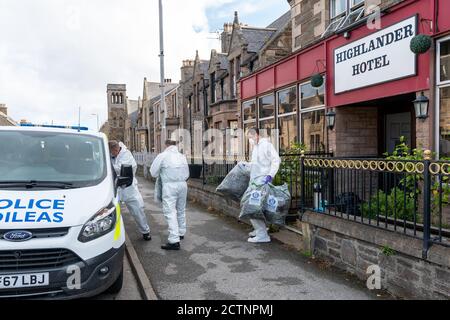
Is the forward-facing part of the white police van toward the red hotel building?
no

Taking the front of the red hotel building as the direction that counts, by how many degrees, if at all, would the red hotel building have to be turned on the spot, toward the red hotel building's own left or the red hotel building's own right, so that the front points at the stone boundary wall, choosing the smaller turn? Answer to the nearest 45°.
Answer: approximately 45° to the red hotel building's own right

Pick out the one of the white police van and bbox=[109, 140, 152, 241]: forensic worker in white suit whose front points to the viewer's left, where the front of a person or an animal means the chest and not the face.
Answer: the forensic worker in white suit

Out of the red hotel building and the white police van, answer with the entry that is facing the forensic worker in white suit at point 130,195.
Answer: the red hotel building

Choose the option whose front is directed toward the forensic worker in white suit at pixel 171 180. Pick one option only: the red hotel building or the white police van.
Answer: the red hotel building

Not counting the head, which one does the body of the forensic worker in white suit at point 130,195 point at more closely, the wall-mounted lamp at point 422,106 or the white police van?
the white police van

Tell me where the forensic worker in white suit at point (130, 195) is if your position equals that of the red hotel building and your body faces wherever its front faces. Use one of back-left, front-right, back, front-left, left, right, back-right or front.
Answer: front

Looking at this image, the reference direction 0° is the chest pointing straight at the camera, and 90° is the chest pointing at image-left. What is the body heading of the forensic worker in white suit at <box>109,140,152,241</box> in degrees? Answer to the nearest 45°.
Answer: approximately 90°

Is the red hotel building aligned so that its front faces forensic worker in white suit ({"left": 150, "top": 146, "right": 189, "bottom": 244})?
yes

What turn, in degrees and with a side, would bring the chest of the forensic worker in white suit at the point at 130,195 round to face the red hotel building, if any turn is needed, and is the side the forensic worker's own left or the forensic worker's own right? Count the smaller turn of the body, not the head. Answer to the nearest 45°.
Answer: approximately 180°

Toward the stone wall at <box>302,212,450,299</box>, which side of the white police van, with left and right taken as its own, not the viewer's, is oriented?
left

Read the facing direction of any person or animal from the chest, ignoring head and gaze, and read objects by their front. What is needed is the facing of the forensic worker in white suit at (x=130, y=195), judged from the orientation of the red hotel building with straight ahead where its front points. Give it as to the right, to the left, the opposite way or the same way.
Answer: the same way

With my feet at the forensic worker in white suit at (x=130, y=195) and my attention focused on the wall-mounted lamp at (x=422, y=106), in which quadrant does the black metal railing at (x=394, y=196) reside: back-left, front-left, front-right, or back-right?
front-right

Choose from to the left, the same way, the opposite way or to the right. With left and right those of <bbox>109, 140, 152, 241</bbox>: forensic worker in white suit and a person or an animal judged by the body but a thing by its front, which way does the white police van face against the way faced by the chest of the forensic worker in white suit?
to the left

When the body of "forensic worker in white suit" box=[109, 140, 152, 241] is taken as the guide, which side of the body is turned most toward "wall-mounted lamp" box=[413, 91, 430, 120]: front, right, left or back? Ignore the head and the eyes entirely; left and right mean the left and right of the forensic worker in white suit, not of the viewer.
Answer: back

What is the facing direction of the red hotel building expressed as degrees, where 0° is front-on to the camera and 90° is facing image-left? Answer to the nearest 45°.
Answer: approximately 45°

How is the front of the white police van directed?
toward the camera
